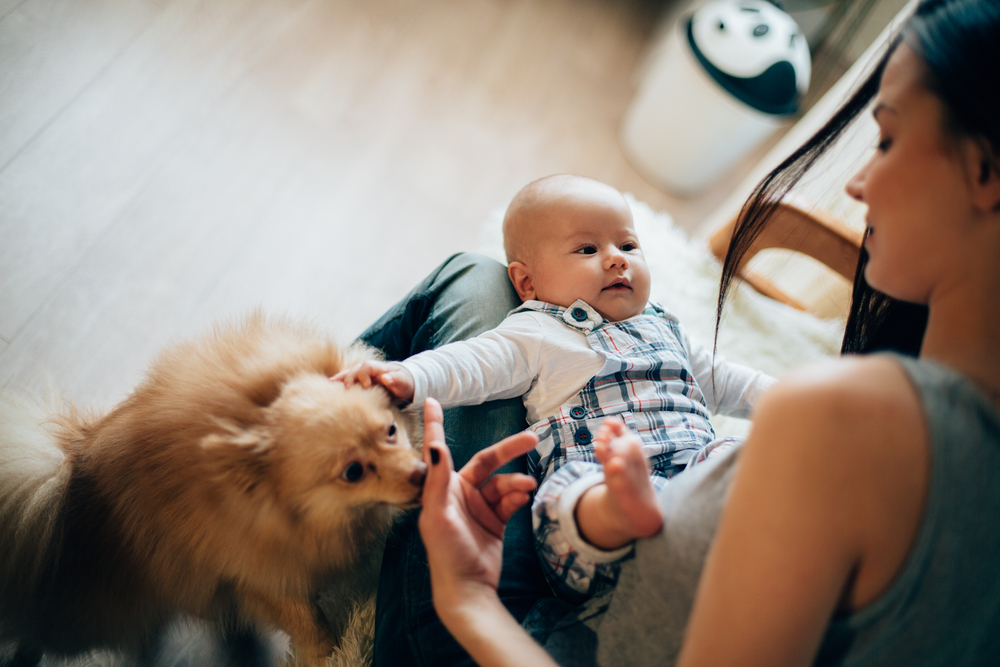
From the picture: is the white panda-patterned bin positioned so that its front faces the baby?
yes

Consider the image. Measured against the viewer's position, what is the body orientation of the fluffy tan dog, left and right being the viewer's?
facing to the right of the viewer

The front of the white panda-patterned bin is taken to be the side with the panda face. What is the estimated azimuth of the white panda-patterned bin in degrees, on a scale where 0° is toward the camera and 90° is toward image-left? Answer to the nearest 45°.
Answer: approximately 0°

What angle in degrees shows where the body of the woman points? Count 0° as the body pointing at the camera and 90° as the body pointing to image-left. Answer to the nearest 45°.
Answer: approximately 135°

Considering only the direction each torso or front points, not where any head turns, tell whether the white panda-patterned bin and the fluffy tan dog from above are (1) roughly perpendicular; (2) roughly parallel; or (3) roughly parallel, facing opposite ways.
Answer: roughly perpendicular
